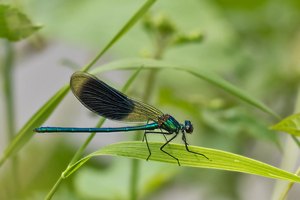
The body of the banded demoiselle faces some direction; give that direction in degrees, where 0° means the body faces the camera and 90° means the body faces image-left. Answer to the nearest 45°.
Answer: approximately 270°

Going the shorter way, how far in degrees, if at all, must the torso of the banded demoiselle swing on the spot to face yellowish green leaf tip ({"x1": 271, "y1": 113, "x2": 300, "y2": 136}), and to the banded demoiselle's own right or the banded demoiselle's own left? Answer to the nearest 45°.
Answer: approximately 45° to the banded demoiselle's own right
